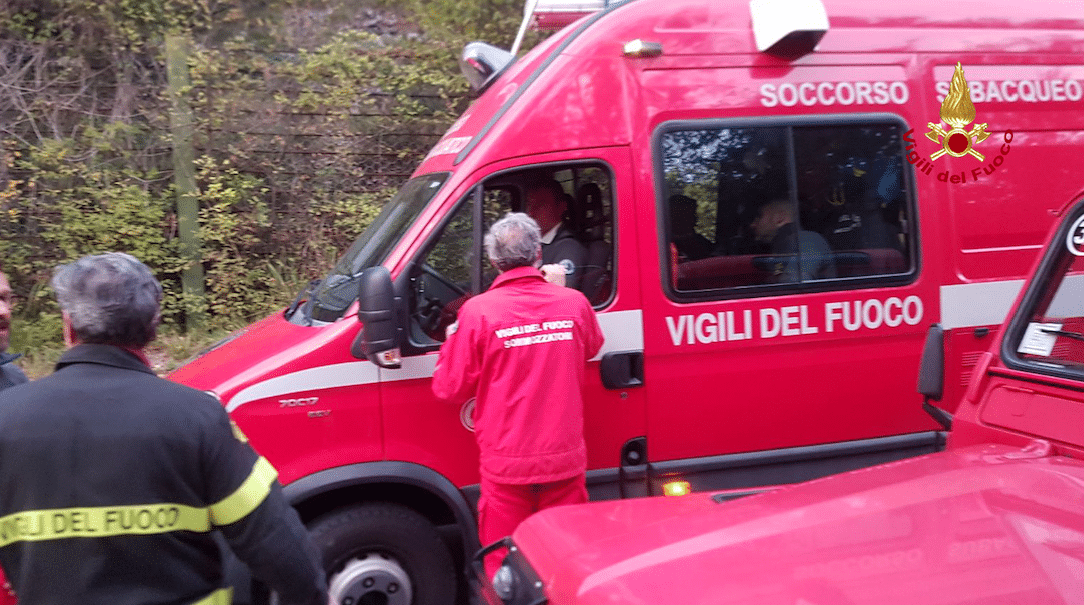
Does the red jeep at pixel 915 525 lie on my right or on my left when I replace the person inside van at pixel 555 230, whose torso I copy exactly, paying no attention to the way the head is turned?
on my left

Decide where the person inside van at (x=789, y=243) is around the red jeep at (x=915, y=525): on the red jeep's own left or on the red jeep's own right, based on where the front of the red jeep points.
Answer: on the red jeep's own right

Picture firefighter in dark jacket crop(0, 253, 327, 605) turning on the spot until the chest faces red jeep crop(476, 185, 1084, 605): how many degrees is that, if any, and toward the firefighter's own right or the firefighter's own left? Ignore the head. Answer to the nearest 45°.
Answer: approximately 90° to the firefighter's own right

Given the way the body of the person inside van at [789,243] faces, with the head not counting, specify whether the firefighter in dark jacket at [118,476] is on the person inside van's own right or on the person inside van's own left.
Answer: on the person inside van's own left

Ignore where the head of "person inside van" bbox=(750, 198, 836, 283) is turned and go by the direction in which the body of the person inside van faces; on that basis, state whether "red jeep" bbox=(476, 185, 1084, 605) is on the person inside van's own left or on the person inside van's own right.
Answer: on the person inside van's own left

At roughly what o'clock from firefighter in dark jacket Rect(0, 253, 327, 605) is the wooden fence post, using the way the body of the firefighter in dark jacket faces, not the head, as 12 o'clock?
The wooden fence post is roughly at 12 o'clock from the firefighter in dark jacket.

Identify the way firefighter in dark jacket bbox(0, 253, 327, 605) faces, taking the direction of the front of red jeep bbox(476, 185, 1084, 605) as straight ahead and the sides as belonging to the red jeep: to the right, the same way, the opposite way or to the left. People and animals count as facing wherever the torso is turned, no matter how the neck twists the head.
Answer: to the right

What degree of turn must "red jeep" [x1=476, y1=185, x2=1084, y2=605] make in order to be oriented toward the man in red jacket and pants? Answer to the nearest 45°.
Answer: approximately 90° to its right

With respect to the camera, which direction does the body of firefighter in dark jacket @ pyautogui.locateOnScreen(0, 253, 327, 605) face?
away from the camera

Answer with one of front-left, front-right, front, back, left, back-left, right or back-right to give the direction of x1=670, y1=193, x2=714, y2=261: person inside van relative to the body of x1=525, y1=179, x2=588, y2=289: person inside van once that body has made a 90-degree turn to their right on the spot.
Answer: back-right

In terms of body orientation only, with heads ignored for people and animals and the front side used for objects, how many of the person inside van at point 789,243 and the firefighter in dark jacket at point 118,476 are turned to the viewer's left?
1

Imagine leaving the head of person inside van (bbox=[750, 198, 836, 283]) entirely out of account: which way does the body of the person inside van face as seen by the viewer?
to the viewer's left
